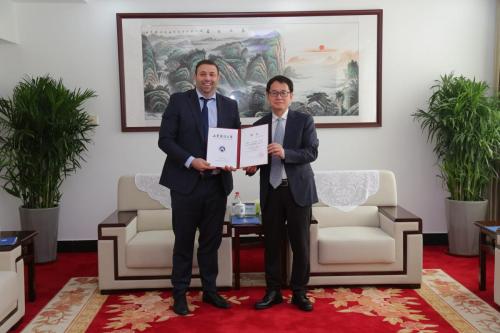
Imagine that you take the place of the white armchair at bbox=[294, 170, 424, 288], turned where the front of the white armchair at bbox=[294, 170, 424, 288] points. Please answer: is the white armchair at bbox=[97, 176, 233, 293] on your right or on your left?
on your right

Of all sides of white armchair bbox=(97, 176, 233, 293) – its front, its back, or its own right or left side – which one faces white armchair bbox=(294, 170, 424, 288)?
left

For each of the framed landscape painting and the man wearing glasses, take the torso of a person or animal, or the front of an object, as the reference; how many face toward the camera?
2

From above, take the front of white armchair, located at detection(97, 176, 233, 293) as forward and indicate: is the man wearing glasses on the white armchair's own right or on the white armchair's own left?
on the white armchair's own left
